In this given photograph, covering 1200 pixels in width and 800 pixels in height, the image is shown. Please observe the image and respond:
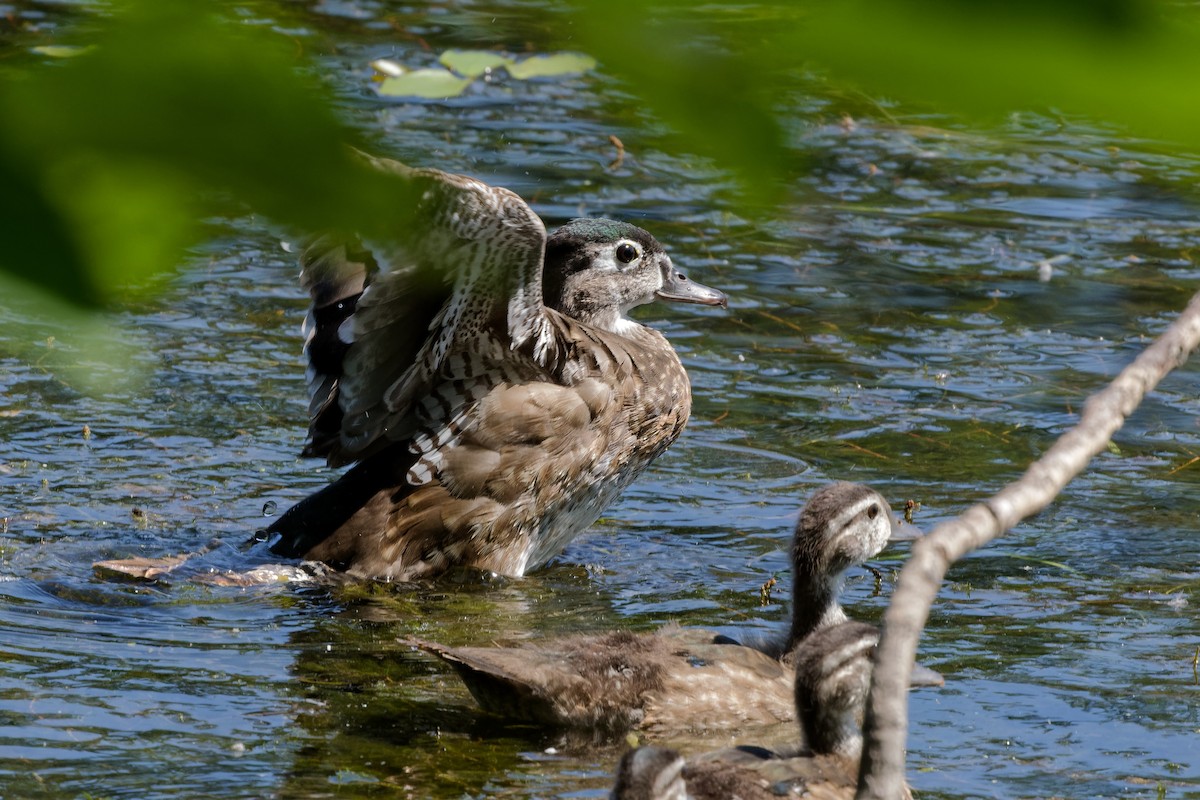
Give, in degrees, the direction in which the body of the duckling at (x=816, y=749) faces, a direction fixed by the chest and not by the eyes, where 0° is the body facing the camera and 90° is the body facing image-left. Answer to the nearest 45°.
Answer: approximately 270°

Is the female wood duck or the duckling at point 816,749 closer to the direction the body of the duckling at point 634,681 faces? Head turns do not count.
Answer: the duckling

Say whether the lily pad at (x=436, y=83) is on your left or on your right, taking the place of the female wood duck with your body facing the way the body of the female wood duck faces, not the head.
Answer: on your left

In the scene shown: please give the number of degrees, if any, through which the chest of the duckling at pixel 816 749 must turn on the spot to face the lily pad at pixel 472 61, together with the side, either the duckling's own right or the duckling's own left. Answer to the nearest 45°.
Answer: approximately 90° to the duckling's own left

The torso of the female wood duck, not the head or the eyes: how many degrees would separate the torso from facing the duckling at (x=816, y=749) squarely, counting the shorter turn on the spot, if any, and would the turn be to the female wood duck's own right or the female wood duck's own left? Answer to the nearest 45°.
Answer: approximately 45° to the female wood duck's own right

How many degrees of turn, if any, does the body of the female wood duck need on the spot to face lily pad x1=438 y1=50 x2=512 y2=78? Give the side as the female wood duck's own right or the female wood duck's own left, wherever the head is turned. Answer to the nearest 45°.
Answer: approximately 90° to the female wood duck's own left

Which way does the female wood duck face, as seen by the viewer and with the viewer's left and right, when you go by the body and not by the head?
facing to the right of the viewer

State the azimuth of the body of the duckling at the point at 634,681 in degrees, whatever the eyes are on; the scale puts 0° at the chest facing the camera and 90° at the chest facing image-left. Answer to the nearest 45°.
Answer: approximately 270°

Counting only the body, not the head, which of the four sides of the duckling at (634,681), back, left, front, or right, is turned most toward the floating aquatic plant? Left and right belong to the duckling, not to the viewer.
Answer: left
